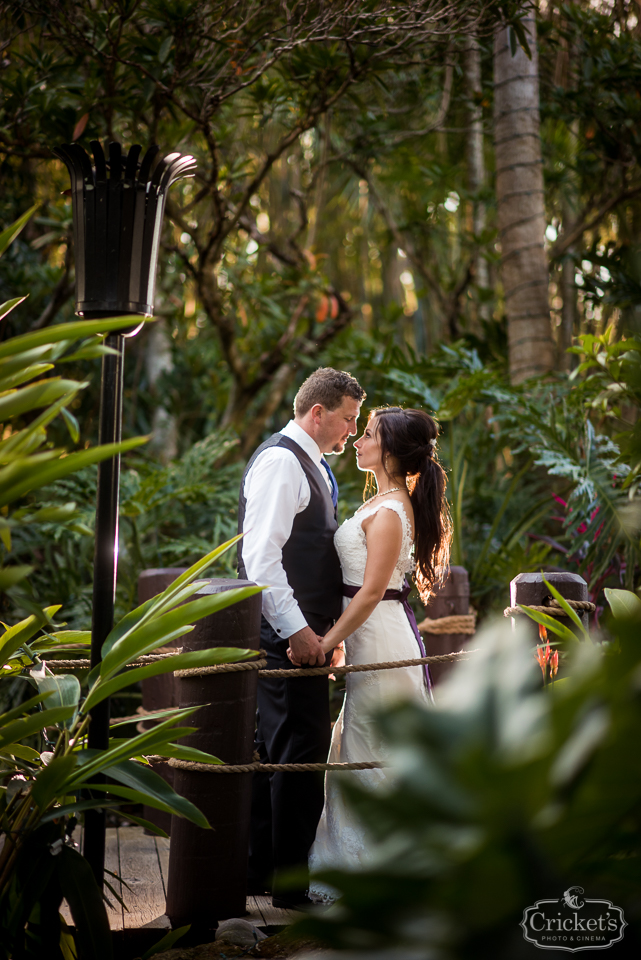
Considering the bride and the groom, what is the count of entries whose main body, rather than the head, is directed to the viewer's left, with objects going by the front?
1

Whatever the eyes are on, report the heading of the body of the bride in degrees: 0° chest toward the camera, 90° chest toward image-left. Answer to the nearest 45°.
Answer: approximately 90°

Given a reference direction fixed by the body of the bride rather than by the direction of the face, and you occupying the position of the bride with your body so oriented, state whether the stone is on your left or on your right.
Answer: on your left

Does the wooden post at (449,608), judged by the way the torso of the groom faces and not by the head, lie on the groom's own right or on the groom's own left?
on the groom's own left

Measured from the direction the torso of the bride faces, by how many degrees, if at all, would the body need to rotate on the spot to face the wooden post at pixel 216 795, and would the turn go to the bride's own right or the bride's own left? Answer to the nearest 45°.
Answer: approximately 45° to the bride's own left

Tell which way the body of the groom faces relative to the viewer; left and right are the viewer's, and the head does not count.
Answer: facing to the right of the viewer

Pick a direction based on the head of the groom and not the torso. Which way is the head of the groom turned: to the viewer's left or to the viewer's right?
to the viewer's right

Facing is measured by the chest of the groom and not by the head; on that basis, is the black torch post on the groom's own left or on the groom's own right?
on the groom's own right

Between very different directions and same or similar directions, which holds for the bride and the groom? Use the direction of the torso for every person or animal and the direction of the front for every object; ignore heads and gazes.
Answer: very different directions
